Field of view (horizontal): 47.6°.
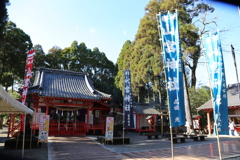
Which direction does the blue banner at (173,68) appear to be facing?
toward the camera

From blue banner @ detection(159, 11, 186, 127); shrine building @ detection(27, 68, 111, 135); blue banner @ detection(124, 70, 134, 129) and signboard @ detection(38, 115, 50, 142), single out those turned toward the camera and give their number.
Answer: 4

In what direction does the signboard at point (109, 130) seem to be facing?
toward the camera

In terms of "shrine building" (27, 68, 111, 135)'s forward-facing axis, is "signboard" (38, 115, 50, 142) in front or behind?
in front

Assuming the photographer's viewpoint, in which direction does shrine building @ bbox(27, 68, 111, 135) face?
facing the viewer

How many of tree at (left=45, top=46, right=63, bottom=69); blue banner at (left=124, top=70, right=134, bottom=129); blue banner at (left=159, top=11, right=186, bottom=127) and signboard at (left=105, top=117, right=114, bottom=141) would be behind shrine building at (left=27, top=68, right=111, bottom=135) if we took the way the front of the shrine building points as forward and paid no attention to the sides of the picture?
1

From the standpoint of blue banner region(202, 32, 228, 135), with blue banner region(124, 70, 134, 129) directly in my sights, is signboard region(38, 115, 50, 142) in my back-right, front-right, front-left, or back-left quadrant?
front-left

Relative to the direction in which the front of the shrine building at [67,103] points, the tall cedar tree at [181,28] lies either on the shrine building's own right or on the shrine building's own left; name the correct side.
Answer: on the shrine building's own left

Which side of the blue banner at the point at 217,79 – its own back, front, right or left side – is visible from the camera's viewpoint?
front

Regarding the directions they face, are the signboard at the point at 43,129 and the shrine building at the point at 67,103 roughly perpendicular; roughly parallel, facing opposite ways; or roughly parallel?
roughly parallel
